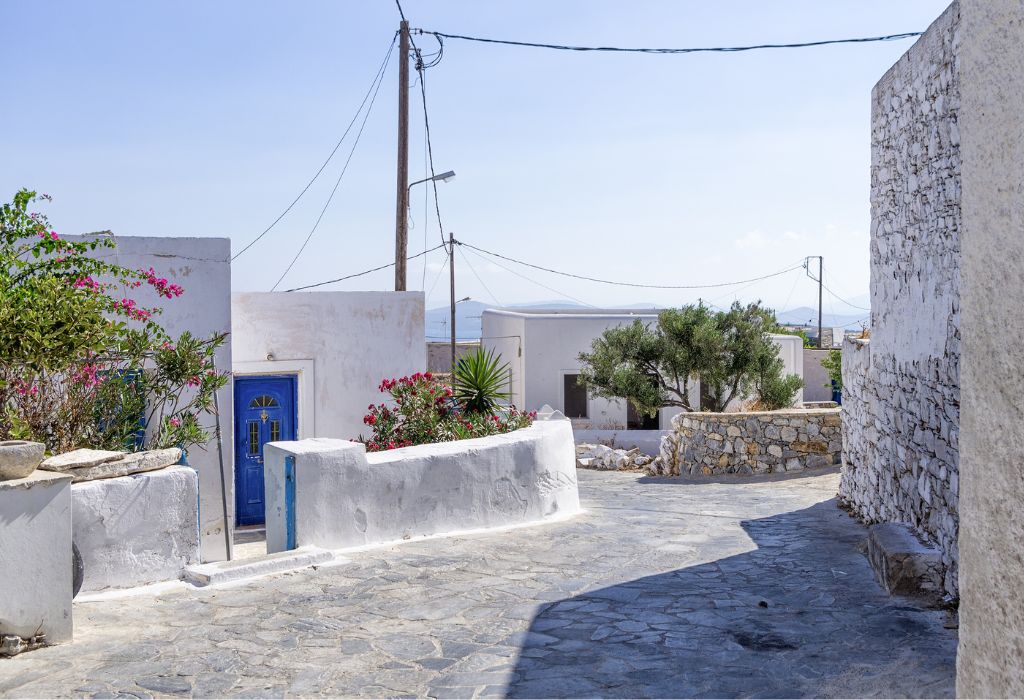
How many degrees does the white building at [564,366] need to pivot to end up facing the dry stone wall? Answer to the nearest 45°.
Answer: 0° — it already faces it

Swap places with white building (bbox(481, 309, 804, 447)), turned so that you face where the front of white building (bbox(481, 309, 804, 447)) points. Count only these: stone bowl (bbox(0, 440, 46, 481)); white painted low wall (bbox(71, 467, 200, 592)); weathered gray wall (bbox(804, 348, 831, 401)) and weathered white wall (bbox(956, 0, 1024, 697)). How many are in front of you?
3

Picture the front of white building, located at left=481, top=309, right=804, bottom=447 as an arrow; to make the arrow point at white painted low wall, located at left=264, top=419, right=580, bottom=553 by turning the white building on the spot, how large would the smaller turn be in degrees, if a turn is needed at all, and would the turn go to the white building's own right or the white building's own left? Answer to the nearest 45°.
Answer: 0° — it already faces it

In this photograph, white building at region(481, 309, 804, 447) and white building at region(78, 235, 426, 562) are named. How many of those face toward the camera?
2

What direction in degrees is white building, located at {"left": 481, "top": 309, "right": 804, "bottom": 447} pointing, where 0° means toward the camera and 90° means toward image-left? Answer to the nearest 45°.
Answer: approximately 0°

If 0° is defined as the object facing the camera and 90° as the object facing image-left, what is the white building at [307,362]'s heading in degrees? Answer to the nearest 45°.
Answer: approximately 0°

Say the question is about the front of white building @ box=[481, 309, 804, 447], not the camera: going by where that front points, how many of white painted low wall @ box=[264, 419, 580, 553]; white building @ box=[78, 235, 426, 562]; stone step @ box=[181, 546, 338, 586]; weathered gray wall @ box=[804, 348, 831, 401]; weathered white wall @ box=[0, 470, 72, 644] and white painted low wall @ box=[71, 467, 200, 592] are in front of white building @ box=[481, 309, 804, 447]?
5

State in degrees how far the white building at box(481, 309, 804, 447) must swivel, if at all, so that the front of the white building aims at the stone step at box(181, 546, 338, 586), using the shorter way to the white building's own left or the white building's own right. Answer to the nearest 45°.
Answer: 0° — it already faces it
